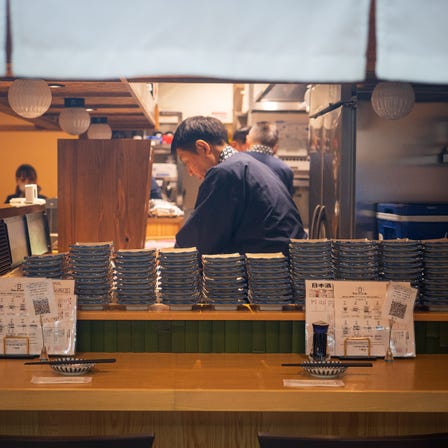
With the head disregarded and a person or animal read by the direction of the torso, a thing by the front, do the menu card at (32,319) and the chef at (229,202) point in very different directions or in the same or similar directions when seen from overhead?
very different directions

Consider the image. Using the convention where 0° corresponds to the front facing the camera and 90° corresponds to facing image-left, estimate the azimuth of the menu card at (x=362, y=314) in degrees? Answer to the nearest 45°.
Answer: approximately 0°

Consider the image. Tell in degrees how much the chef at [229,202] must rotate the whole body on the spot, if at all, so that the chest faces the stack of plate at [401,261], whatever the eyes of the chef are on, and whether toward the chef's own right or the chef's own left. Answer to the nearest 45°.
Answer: approximately 180°

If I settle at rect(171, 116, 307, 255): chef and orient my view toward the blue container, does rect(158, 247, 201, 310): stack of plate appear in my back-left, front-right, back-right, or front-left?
back-right

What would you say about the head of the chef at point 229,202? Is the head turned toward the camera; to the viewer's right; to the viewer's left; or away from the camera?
to the viewer's left

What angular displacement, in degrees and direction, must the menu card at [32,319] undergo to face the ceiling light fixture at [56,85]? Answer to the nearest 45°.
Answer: approximately 180°

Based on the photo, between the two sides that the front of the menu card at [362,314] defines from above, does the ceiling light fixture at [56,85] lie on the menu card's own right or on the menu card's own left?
on the menu card's own right

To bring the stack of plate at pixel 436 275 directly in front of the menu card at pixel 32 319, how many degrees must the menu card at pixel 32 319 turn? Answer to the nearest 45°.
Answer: approximately 90° to its left

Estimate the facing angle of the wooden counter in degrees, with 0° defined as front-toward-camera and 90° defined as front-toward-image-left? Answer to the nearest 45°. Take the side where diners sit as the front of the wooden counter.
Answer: approximately 0°

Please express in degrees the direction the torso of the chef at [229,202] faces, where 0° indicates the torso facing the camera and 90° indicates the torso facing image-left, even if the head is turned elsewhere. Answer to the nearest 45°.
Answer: approximately 135°

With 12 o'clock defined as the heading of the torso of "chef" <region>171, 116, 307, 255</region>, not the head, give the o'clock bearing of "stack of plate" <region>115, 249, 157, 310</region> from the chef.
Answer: The stack of plate is roughly at 8 o'clock from the chef.

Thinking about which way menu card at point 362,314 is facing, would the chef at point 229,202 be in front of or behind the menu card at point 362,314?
behind
